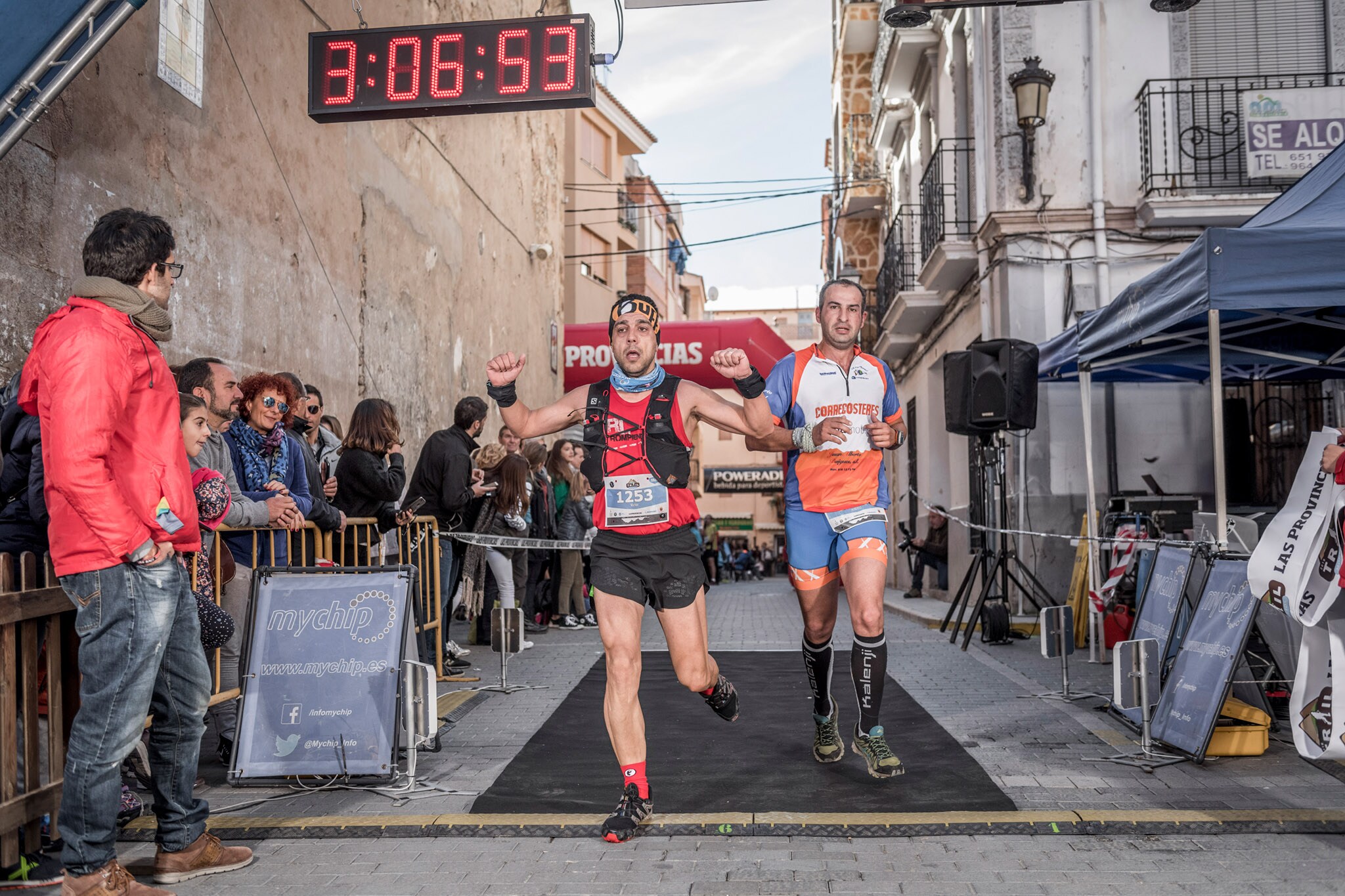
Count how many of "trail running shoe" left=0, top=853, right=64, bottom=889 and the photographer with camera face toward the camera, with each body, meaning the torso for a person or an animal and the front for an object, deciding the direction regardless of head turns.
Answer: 0

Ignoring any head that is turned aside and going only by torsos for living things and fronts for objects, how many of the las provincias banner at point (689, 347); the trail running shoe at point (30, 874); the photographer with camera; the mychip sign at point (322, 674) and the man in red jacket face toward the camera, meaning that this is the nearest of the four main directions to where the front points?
2

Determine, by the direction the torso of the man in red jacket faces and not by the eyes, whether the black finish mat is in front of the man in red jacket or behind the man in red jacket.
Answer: in front

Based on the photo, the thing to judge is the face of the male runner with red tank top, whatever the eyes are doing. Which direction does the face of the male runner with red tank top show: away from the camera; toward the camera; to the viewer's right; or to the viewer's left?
toward the camera

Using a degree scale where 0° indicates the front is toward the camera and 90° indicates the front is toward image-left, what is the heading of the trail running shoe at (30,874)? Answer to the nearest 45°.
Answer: approximately 270°

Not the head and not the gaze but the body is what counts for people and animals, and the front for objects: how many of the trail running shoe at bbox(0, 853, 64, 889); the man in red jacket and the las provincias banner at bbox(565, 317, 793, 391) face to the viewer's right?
2

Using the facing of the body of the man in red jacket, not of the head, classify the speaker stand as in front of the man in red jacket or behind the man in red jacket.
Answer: in front

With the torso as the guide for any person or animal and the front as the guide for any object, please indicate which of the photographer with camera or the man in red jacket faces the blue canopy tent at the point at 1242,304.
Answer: the man in red jacket

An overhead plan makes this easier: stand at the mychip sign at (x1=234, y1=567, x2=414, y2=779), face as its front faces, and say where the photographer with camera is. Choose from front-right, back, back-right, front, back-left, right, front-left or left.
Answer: back-left

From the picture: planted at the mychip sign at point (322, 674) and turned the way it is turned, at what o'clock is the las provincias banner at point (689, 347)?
The las provincias banner is roughly at 7 o'clock from the mychip sign.

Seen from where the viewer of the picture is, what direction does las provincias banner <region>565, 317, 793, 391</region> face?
facing the viewer

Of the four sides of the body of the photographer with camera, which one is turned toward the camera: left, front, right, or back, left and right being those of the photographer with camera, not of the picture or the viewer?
left

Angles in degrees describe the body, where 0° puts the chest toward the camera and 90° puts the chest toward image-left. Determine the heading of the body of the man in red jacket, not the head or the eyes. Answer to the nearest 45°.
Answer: approximately 270°

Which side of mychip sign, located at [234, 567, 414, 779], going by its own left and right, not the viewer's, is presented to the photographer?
front

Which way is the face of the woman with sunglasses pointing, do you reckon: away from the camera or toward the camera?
toward the camera

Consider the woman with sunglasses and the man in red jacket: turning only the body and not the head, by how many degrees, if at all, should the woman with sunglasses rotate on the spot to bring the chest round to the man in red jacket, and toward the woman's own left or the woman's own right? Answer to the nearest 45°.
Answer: approximately 45° to the woman's own right

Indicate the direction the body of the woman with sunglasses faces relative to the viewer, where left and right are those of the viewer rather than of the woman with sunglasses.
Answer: facing the viewer and to the right of the viewer
